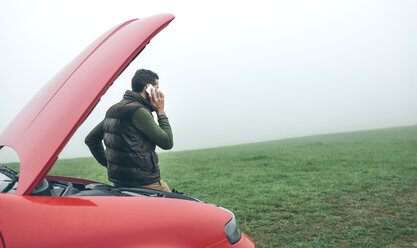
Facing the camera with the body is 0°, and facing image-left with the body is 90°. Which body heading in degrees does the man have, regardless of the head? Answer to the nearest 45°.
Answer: approximately 225°

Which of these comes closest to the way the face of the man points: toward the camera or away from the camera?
away from the camera
